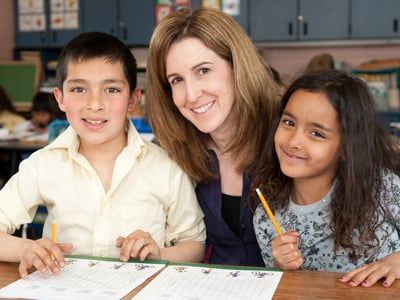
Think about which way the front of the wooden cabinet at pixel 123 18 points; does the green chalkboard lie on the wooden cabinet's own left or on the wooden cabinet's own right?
on the wooden cabinet's own right

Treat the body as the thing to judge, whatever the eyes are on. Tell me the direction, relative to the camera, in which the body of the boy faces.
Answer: toward the camera

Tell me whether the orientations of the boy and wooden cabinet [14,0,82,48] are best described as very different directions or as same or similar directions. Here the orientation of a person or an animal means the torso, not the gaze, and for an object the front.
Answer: same or similar directions

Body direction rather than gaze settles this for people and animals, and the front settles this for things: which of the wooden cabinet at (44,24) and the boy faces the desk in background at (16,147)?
the wooden cabinet

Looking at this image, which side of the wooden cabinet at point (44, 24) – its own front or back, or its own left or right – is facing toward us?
front

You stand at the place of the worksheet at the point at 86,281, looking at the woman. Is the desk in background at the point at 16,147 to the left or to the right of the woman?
left

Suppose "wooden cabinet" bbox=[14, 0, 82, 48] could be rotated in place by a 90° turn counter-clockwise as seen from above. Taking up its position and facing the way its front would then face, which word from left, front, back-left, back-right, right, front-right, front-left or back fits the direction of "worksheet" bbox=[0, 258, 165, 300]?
right

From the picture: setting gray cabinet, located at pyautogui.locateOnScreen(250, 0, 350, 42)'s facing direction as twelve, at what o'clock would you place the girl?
The girl is roughly at 12 o'clock from the gray cabinet.

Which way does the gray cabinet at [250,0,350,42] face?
toward the camera

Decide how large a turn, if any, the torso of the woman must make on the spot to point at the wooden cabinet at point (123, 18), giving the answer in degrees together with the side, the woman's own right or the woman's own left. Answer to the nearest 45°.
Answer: approximately 180°

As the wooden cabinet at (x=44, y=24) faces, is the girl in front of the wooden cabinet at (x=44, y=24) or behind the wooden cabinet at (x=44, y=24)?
in front

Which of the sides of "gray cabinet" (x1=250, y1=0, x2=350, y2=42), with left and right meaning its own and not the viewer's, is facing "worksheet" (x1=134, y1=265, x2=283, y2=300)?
front

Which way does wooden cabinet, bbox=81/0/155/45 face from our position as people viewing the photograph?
facing the viewer

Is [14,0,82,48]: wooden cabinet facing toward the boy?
yes
